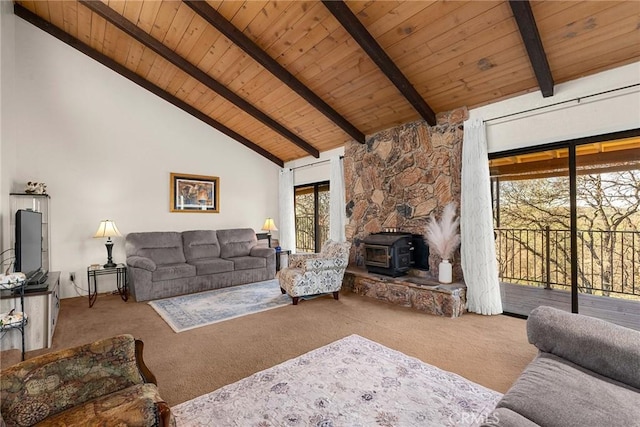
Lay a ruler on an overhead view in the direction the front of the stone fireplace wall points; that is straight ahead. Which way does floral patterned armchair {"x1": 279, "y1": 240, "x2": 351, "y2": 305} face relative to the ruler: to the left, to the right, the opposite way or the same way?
the same way

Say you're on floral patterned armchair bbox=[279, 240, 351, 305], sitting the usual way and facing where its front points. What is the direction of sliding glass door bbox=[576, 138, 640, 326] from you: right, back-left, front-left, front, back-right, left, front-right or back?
back-left

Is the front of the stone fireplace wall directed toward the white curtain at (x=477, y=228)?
no

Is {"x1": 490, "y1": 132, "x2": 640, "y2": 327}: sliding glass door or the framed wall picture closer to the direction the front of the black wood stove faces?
the framed wall picture

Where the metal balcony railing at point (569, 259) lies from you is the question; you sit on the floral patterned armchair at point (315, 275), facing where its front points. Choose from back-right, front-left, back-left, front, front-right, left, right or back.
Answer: back-left

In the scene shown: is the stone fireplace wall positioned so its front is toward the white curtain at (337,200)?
no

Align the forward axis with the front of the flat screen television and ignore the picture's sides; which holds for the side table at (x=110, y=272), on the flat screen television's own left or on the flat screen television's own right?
on the flat screen television's own left

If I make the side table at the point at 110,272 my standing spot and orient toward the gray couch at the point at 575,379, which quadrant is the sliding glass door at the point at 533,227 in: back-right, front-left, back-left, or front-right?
front-left

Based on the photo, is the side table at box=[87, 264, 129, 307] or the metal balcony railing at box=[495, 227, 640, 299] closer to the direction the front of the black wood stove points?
the side table

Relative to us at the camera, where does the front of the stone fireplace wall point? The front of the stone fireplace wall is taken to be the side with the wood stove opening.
facing the viewer and to the left of the viewer

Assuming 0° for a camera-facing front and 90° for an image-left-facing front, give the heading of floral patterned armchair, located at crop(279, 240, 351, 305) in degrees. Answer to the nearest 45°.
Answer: approximately 45°

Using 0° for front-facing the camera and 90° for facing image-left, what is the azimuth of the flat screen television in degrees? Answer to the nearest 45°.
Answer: approximately 315°

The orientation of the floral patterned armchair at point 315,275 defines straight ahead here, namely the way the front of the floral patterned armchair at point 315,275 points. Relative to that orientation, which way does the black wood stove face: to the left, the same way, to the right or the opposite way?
the same way

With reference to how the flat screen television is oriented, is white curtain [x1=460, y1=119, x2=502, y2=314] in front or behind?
in front

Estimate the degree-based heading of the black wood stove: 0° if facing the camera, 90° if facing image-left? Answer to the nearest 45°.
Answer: approximately 45°

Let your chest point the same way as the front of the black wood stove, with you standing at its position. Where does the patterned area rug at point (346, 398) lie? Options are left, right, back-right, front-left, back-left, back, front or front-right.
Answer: front-left

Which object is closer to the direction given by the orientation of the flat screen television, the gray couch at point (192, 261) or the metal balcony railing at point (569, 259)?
the metal balcony railing

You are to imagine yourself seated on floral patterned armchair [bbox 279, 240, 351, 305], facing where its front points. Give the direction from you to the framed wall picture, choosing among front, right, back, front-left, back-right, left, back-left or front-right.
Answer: right

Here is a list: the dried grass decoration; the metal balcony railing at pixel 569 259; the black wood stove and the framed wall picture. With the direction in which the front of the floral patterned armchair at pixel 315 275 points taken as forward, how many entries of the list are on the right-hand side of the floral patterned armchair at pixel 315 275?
1

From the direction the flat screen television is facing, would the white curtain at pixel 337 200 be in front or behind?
in front

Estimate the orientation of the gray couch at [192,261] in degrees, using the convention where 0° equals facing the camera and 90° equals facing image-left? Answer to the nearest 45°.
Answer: approximately 315°
